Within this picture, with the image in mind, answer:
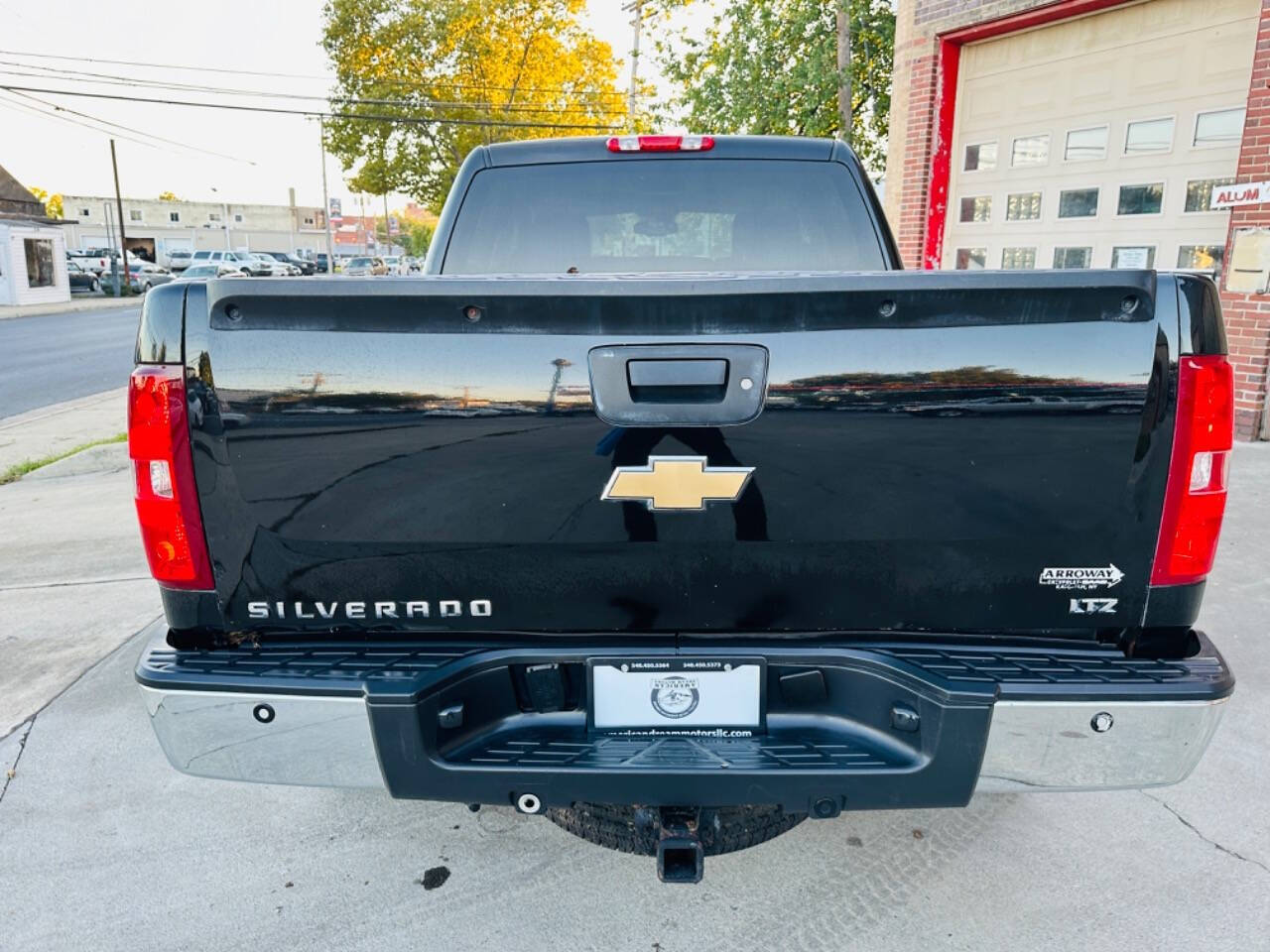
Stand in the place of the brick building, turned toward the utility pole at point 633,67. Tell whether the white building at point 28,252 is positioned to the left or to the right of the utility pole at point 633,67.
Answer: left

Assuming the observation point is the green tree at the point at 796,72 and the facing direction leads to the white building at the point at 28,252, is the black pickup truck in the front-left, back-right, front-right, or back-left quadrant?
back-left

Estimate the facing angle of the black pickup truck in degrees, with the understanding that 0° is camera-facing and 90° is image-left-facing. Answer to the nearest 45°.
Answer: approximately 180°

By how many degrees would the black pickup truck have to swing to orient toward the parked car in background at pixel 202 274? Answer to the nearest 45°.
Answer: approximately 45° to its left

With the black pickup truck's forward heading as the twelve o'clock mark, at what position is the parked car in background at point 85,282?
The parked car in background is roughly at 11 o'clock from the black pickup truck.

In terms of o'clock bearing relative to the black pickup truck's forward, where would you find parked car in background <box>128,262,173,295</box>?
The parked car in background is roughly at 11 o'clock from the black pickup truck.

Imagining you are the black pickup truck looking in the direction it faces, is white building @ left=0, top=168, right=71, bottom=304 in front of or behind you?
in front

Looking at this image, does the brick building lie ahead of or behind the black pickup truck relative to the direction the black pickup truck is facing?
ahead

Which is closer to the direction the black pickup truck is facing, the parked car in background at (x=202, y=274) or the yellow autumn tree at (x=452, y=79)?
the yellow autumn tree

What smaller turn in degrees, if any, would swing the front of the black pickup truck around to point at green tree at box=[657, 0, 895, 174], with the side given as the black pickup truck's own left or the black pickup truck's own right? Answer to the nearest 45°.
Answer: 0° — it already faces it
